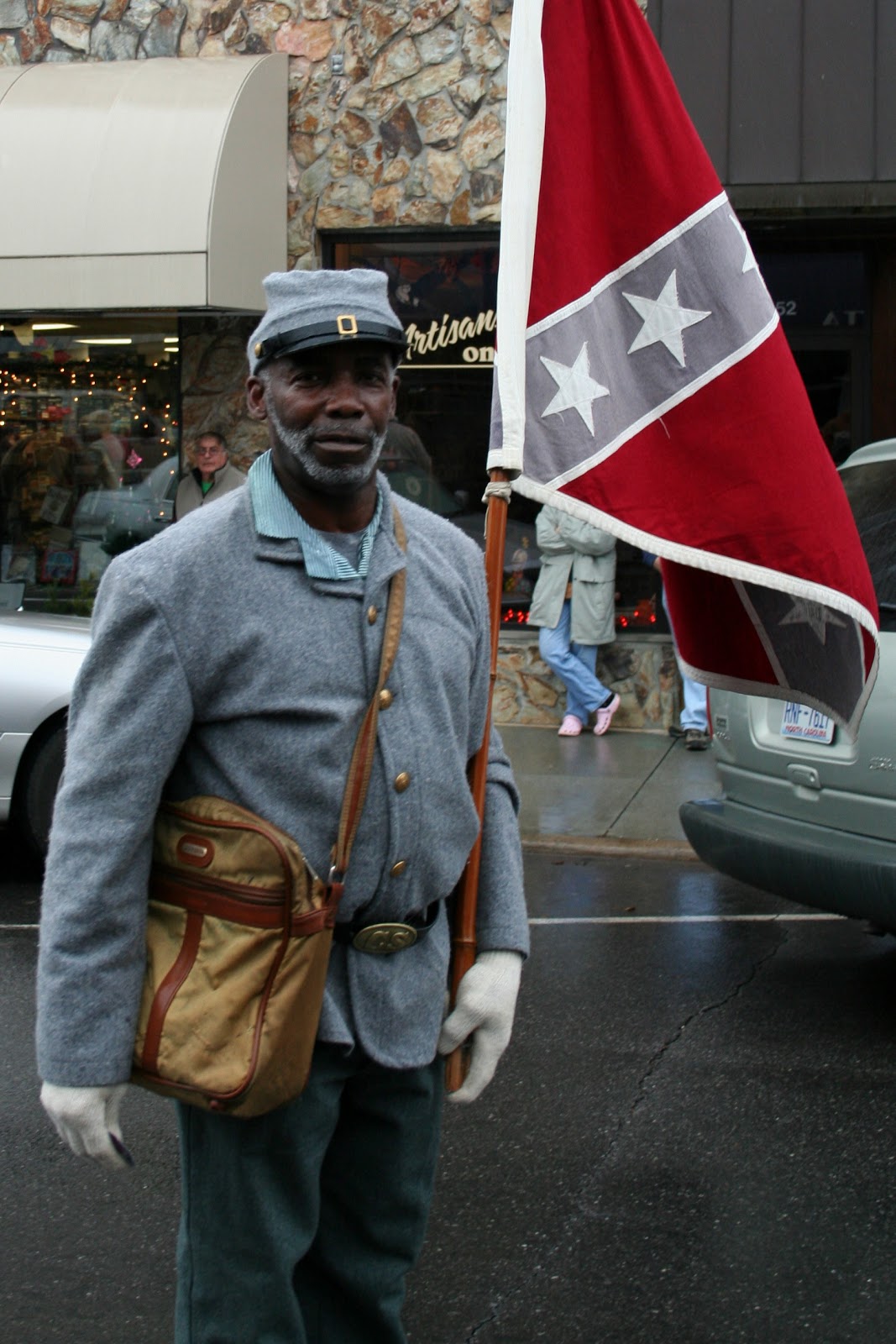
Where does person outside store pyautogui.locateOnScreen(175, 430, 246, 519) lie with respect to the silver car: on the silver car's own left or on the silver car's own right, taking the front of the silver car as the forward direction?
on the silver car's own left

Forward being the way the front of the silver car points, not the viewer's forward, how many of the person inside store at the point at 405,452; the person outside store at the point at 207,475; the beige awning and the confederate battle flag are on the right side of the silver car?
1

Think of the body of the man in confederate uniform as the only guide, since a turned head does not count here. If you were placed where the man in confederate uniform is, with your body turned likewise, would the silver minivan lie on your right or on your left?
on your left

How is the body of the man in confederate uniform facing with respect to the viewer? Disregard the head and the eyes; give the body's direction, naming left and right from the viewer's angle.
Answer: facing the viewer and to the right of the viewer

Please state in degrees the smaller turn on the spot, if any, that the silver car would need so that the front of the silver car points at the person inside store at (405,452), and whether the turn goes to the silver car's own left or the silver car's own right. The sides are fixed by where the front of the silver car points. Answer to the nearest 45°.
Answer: approximately 45° to the silver car's own left

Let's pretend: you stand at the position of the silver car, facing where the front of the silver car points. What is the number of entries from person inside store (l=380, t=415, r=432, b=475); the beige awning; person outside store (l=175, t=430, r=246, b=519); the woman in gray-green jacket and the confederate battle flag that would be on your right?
1

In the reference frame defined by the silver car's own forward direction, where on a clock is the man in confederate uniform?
The man in confederate uniform is roughly at 3 o'clock from the silver car.

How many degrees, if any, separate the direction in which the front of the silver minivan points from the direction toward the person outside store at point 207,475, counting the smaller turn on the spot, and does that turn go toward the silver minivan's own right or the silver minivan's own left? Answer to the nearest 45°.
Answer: approximately 90° to the silver minivan's own left

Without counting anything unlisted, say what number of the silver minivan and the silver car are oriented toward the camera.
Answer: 0

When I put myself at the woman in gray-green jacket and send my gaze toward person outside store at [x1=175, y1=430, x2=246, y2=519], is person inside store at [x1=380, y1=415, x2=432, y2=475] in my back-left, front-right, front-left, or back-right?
front-right

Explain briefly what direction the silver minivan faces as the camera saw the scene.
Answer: facing away from the viewer and to the right of the viewer

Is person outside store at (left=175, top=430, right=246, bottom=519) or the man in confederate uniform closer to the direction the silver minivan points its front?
the person outside store

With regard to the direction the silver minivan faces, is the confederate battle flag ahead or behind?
behind

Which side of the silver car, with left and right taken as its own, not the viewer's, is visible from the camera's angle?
right

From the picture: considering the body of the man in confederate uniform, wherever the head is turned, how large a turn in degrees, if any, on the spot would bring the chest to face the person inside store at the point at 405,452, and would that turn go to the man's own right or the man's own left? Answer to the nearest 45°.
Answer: approximately 135° to the man's own left
